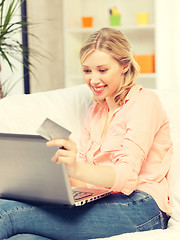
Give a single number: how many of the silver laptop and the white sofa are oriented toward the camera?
1

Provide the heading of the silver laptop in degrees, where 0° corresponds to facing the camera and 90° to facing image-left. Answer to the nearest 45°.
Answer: approximately 225°

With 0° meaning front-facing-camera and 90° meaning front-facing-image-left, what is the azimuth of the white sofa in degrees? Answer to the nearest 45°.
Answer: approximately 0°

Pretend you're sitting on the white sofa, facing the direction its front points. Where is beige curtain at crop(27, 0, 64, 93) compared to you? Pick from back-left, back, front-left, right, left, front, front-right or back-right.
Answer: back

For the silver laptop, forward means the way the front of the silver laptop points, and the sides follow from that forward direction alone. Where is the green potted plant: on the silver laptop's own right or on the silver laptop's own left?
on the silver laptop's own left
